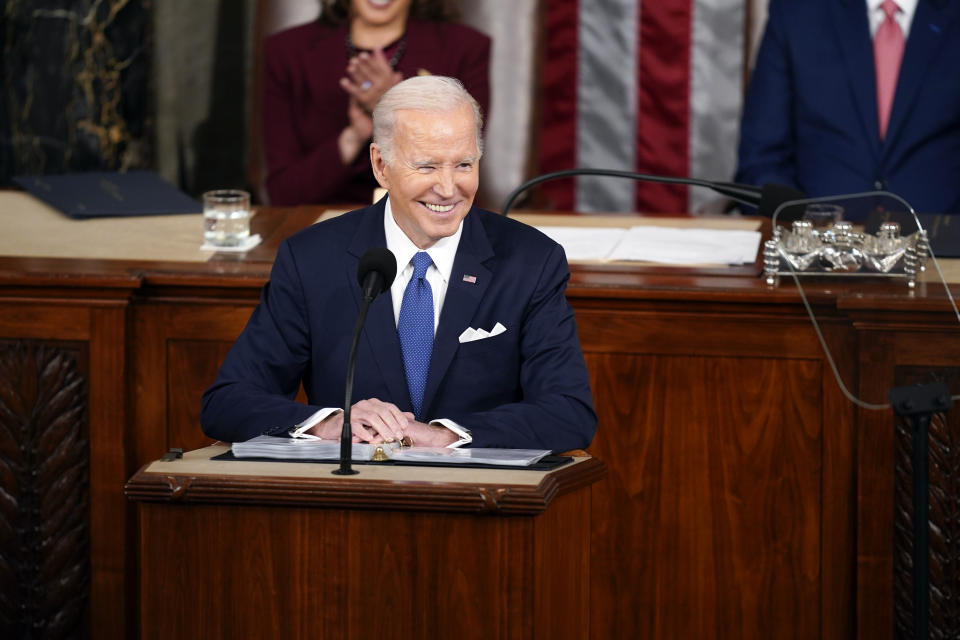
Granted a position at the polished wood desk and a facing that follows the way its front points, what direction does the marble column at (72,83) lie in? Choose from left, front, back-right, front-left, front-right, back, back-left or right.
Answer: back-right
